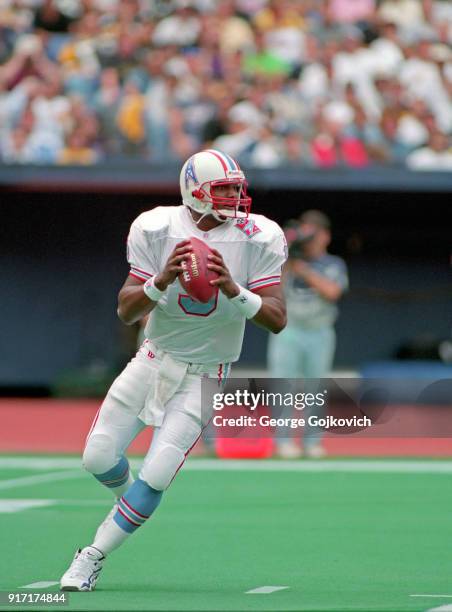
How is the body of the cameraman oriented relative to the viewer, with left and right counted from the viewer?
facing the viewer and to the left of the viewer

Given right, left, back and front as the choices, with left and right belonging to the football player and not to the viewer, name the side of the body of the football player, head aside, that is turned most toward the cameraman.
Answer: back

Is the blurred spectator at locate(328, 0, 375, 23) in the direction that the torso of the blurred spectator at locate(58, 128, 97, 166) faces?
no

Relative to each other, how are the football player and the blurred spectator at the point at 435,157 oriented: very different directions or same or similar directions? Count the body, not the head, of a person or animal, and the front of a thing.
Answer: same or similar directions

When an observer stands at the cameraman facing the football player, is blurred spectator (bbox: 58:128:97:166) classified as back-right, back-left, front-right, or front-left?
back-right

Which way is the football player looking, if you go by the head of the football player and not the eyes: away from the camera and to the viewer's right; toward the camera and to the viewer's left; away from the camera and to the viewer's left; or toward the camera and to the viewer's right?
toward the camera and to the viewer's right

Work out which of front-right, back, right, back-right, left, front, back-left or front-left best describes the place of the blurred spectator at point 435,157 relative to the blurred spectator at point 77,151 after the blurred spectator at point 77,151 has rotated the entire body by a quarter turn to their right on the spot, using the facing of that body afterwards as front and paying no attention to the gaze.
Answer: back

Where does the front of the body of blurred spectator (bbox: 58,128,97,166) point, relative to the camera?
toward the camera

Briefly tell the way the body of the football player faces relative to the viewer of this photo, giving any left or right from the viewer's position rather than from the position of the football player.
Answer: facing the viewer

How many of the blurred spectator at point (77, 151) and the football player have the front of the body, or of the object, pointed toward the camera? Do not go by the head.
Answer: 2

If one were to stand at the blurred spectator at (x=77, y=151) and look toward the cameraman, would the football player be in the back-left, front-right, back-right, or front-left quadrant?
front-right

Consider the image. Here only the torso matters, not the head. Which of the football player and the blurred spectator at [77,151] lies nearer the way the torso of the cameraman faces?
the football player

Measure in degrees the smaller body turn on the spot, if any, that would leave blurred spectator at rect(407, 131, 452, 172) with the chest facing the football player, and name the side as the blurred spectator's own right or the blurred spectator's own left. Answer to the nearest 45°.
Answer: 0° — they already face them

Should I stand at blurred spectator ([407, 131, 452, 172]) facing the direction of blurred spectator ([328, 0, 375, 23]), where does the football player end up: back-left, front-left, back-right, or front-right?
back-left

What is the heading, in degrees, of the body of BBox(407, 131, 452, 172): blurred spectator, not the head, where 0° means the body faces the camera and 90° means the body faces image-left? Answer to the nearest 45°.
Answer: approximately 0°
